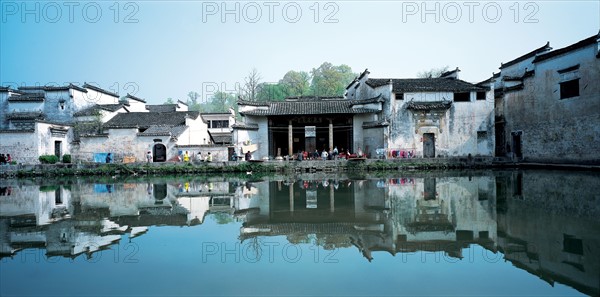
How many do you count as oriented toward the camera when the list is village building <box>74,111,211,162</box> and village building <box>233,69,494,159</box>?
2

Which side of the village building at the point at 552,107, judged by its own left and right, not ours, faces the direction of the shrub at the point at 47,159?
front

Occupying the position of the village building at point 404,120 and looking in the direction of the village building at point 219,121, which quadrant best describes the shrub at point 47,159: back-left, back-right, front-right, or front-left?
front-left

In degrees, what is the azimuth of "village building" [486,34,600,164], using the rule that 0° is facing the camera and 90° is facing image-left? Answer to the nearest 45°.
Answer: approximately 45°

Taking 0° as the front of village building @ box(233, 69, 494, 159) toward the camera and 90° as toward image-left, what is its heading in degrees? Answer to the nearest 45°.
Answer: approximately 0°

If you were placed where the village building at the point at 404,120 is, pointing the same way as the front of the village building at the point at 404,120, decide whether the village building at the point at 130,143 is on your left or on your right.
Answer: on your right

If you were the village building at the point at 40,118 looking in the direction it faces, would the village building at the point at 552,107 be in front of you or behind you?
in front

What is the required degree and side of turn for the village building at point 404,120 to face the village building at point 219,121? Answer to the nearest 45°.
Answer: approximately 135° to its right

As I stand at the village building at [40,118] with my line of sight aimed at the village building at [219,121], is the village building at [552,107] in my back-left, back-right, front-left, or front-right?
front-right

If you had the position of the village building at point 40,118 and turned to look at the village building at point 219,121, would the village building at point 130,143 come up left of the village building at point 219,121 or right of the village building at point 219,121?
right

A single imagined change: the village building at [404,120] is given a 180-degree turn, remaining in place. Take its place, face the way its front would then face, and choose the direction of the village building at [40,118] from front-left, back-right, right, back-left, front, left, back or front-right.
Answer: left

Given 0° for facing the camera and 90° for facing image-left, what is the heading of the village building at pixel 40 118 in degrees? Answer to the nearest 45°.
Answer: approximately 315°

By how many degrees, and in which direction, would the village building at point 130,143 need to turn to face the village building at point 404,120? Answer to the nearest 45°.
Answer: approximately 45° to its left

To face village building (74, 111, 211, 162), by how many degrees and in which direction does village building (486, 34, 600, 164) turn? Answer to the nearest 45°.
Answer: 0° — it already faces it

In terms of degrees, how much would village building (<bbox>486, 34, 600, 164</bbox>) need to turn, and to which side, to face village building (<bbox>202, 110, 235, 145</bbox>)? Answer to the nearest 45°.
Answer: approximately 45° to its right

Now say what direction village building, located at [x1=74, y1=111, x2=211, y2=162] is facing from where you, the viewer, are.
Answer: facing the viewer

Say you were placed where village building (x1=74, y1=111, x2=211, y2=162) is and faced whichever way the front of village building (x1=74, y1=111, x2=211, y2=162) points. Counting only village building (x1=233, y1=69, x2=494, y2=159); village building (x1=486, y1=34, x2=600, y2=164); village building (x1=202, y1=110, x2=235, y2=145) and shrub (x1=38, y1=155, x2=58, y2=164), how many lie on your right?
1
